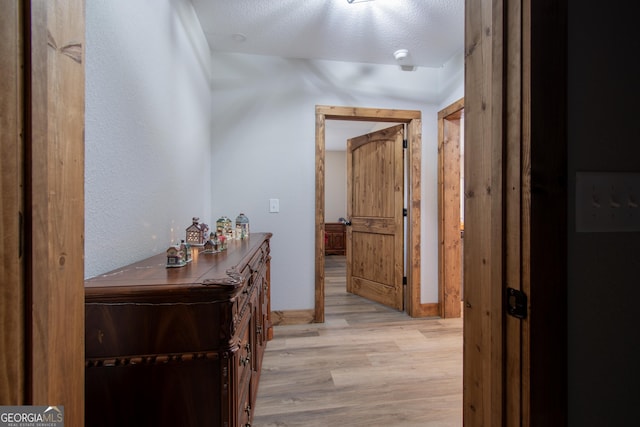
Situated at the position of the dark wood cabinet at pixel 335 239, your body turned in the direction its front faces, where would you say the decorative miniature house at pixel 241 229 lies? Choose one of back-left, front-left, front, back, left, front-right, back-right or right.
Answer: front

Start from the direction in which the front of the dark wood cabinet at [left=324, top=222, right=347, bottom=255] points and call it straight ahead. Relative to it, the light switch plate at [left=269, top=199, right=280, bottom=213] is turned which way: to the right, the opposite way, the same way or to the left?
the same way

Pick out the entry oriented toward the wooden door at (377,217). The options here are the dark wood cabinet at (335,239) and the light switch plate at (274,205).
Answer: the dark wood cabinet

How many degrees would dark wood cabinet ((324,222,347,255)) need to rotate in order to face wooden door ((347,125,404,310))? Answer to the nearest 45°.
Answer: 0° — it already faces it

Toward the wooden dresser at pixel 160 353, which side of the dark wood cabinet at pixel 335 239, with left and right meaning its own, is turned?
front

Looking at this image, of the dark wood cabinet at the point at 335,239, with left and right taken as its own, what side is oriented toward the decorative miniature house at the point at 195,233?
front

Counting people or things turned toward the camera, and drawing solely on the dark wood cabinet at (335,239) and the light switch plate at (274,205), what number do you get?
2

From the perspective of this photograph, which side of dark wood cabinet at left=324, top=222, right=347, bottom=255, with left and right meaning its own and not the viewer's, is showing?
front

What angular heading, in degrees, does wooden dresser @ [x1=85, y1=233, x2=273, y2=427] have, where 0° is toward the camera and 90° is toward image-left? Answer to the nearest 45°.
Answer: approximately 270°
